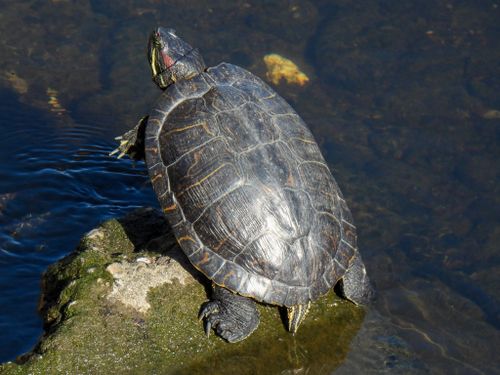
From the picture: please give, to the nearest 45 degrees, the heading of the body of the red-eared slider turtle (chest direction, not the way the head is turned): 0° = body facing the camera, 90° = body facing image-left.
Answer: approximately 135°
